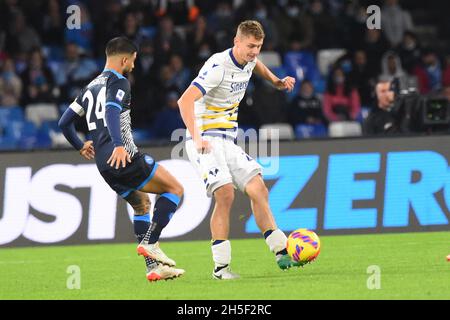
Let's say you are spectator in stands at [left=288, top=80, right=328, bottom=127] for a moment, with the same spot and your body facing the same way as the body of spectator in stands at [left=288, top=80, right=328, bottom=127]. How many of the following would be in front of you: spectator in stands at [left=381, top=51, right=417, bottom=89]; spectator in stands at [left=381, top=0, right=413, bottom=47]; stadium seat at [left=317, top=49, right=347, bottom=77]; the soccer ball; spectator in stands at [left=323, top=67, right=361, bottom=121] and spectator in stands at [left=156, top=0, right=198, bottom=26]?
1

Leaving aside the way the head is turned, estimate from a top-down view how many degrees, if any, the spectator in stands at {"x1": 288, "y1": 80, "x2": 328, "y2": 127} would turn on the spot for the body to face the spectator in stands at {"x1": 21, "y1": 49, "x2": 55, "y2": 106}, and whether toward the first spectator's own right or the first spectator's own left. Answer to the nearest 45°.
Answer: approximately 90° to the first spectator's own right

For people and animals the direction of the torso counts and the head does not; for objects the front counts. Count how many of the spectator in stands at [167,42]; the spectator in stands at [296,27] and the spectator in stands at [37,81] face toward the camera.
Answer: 3

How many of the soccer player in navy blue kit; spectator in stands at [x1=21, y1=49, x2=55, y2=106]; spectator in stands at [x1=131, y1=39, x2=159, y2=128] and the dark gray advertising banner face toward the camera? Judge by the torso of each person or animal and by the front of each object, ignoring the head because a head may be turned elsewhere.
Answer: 3

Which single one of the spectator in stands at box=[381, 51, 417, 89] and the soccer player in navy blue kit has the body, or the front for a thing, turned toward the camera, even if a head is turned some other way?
the spectator in stands

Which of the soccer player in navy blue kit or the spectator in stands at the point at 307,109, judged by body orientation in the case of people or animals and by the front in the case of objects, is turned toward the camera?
the spectator in stands

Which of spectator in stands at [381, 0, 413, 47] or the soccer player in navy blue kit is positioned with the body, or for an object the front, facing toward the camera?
the spectator in stands

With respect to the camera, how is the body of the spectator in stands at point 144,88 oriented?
toward the camera

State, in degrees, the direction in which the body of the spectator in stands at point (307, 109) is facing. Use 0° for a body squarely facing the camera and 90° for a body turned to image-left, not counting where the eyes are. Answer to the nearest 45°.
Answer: approximately 0°

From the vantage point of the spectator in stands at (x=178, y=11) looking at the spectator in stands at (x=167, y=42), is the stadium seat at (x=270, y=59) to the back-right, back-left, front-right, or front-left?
front-left

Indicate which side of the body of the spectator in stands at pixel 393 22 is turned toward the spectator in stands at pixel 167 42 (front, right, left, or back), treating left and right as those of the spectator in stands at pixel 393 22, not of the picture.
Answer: right

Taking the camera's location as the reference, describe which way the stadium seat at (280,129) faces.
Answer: facing the viewer

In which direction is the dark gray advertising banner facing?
toward the camera

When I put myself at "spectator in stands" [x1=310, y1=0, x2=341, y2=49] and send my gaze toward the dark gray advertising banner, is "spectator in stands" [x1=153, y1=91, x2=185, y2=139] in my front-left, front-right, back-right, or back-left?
front-right

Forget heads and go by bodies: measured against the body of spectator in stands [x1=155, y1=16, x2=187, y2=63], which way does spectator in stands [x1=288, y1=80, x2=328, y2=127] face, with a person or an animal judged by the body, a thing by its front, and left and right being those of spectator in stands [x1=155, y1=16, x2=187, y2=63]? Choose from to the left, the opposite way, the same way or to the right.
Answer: the same way
